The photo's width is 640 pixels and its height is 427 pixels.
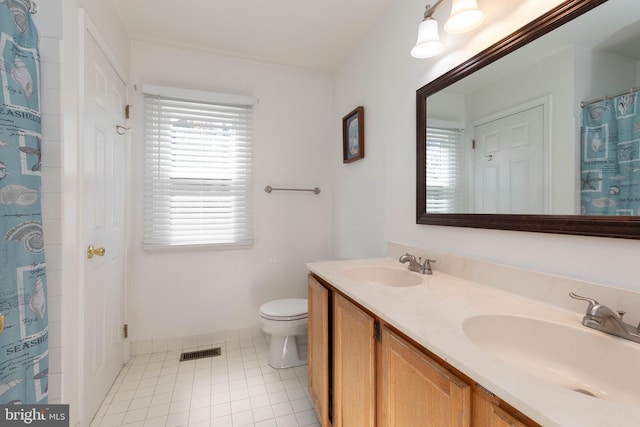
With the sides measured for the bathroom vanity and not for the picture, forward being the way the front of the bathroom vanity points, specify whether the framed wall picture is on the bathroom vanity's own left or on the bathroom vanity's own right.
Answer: on the bathroom vanity's own right

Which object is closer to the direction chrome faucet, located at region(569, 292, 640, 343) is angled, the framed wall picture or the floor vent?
the floor vent

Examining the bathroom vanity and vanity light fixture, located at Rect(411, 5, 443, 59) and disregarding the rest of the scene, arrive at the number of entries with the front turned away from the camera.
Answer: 0

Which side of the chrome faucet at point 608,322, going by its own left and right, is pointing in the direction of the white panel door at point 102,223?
front

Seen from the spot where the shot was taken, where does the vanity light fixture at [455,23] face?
facing the viewer and to the left of the viewer

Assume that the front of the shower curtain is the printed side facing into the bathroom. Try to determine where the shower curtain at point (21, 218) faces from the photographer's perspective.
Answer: facing the viewer and to the right of the viewer

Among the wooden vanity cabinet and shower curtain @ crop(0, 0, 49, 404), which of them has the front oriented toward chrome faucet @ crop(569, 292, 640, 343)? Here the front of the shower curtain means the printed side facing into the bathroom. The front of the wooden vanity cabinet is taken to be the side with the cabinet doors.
the shower curtain

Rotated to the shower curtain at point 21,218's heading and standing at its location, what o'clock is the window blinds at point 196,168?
The window blinds is roughly at 9 o'clock from the shower curtain.

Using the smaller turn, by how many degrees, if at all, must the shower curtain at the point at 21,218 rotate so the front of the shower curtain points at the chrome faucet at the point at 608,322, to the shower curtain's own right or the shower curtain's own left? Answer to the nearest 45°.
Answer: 0° — it already faces it
